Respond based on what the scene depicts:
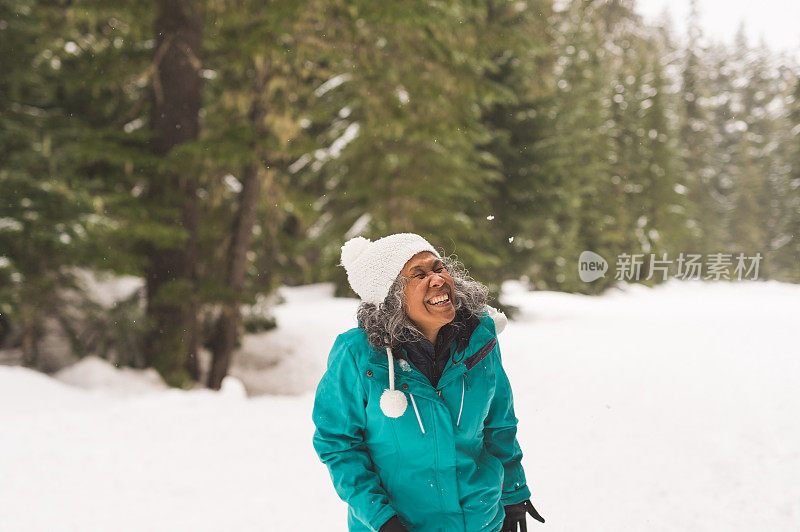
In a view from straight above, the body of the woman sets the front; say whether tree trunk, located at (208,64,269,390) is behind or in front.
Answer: behind

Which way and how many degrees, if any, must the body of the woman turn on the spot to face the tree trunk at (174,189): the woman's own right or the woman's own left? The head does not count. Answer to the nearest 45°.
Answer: approximately 180°

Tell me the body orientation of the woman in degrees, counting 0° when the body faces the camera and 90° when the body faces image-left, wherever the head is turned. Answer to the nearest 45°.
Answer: approximately 315°
